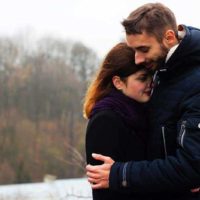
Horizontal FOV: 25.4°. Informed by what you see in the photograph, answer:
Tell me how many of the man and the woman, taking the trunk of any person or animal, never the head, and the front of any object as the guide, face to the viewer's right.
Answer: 1

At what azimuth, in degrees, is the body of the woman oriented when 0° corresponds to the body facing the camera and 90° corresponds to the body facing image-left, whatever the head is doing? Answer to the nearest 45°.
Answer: approximately 270°

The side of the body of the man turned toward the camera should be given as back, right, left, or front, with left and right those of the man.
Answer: left

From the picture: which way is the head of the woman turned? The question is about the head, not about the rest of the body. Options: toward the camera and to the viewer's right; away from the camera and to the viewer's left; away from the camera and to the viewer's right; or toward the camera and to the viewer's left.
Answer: toward the camera and to the viewer's right

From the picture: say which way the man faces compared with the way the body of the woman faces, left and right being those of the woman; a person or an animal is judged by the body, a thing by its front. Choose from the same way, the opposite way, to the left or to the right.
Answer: the opposite way
